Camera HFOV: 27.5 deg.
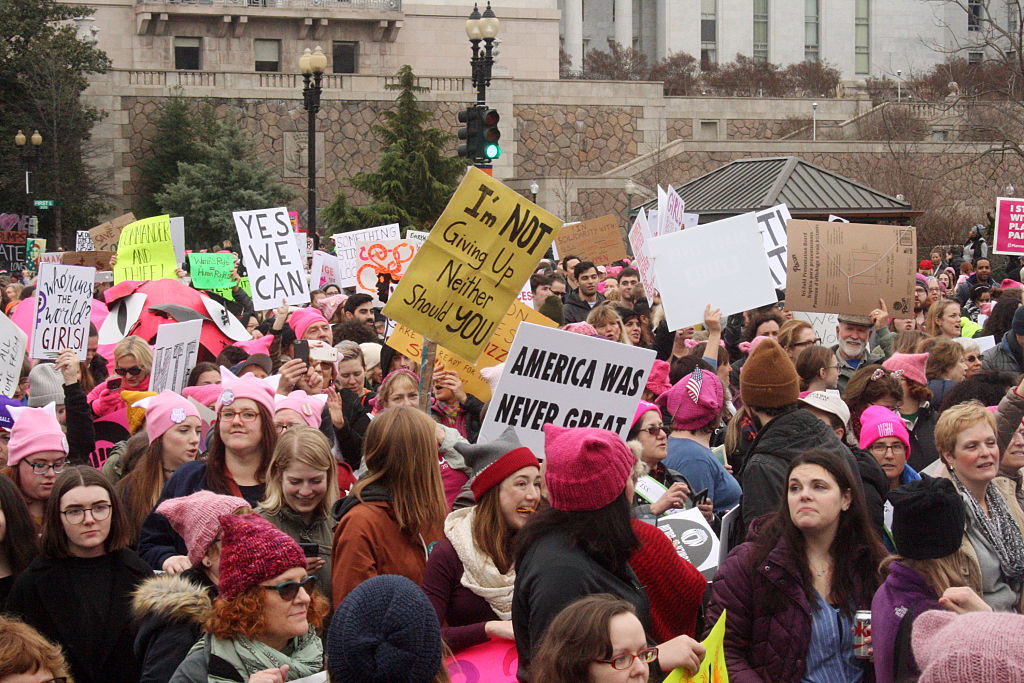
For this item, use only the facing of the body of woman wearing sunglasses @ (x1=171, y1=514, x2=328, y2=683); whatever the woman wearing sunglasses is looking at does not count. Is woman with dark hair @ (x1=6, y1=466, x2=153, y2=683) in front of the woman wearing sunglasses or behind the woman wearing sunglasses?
behind

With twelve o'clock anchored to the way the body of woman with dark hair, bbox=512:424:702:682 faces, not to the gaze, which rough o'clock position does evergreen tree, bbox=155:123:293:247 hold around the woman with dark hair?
The evergreen tree is roughly at 10 o'clock from the woman with dark hair.

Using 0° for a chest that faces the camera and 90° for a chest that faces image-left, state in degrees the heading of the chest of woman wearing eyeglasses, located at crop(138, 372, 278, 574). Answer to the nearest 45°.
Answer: approximately 0°

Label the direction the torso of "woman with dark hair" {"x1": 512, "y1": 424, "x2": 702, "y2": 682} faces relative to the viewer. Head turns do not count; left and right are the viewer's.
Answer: facing away from the viewer and to the right of the viewer

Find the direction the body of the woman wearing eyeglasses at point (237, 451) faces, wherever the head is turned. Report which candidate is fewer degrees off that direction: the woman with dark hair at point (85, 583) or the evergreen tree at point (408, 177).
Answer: the woman with dark hair

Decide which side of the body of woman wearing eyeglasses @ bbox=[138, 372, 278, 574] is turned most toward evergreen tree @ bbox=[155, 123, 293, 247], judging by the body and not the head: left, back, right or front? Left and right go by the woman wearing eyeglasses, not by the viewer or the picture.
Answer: back

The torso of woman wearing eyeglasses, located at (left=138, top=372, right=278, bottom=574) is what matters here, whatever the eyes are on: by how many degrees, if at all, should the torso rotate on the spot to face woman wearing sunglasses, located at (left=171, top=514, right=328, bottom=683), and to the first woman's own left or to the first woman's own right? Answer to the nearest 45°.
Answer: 0° — they already face them

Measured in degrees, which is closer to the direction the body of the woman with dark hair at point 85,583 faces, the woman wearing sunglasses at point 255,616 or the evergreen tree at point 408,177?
the woman wearing sunglasses

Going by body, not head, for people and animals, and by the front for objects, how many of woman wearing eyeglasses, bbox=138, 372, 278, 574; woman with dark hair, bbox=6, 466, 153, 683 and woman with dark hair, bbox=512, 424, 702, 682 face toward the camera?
2

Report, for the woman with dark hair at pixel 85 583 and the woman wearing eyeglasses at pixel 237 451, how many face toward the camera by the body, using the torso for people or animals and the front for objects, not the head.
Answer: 2
